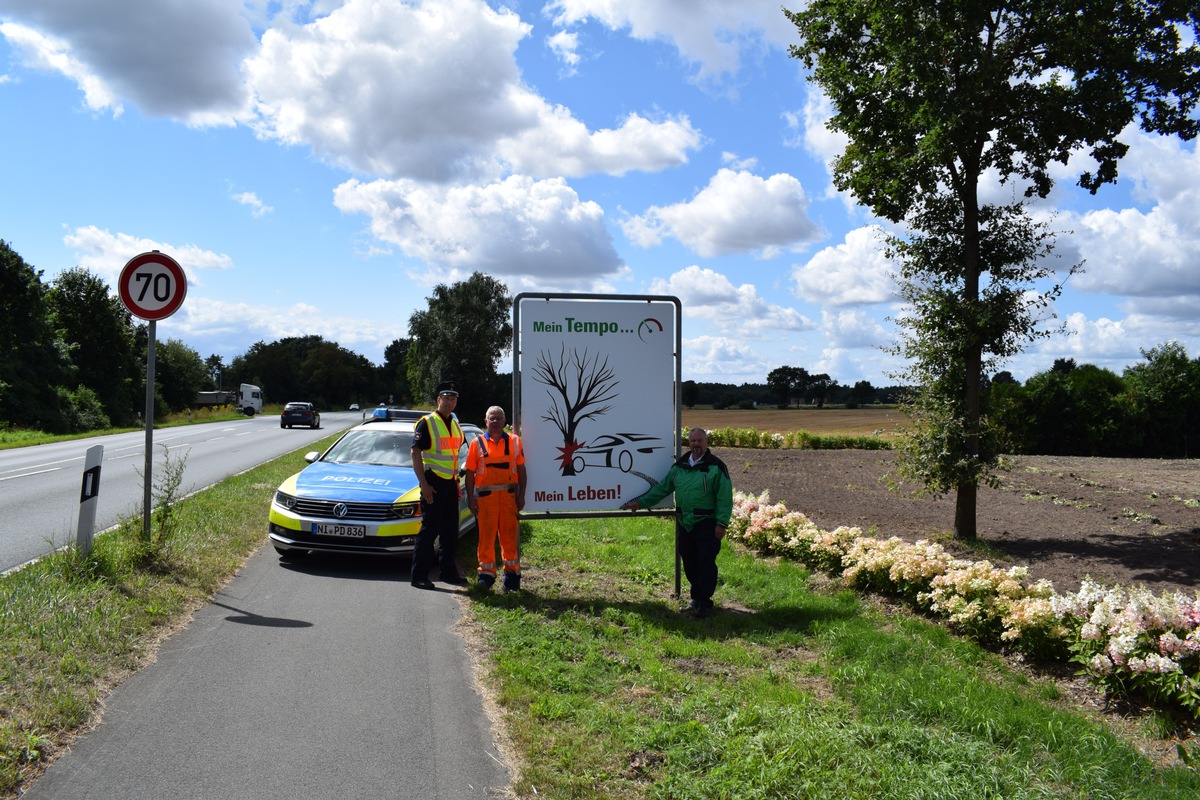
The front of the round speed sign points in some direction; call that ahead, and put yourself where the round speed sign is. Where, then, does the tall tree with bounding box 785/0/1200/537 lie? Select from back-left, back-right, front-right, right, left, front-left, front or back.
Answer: left

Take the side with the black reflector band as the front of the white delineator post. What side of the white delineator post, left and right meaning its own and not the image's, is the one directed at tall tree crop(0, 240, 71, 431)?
back

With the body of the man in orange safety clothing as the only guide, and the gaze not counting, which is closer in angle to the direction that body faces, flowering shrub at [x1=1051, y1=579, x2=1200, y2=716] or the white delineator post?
the flowering shrub

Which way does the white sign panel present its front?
toward the camera

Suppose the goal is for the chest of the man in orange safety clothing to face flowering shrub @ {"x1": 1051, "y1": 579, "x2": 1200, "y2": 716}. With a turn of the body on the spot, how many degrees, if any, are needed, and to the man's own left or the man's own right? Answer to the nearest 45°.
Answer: approximately 45° to the man's own left

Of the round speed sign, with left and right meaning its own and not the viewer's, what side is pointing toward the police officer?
left

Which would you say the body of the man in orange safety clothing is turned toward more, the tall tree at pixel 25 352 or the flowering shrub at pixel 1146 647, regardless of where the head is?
the flowering shrub

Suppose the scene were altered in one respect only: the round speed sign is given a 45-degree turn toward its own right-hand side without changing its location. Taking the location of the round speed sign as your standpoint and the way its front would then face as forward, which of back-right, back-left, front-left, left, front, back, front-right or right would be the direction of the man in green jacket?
left

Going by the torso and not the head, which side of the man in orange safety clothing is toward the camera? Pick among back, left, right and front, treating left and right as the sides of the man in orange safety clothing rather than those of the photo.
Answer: front

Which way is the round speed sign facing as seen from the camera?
toward the camera
